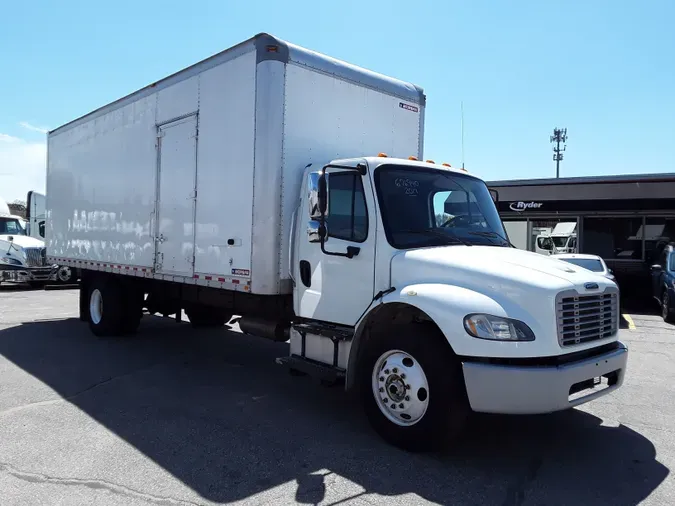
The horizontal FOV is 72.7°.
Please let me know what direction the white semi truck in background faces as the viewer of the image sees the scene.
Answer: facing the viewer and to the right of the viewer

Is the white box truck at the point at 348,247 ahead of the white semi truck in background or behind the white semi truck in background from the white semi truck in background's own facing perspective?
ahead

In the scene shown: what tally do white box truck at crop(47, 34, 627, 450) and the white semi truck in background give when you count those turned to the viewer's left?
0

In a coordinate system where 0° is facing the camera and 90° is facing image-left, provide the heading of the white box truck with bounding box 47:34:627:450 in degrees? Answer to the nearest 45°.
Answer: approximately 315°

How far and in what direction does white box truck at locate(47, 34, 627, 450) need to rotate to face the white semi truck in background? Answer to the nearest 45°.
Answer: approximately 180°
